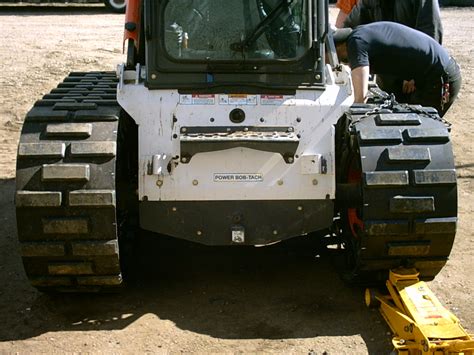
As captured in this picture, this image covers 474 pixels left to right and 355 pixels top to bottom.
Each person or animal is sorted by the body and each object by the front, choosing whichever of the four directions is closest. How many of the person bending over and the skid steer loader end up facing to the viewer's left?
1

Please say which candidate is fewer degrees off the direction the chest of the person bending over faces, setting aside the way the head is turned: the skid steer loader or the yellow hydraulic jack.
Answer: the skid steer loader

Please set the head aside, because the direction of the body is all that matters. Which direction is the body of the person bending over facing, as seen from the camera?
to the viewer's left

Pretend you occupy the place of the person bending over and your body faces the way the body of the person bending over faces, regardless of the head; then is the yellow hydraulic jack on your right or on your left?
on your left

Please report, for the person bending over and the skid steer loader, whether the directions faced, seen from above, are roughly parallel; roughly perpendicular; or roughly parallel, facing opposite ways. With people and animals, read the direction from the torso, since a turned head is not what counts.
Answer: roughly perpendicular

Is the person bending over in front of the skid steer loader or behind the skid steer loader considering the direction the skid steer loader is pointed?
behind
